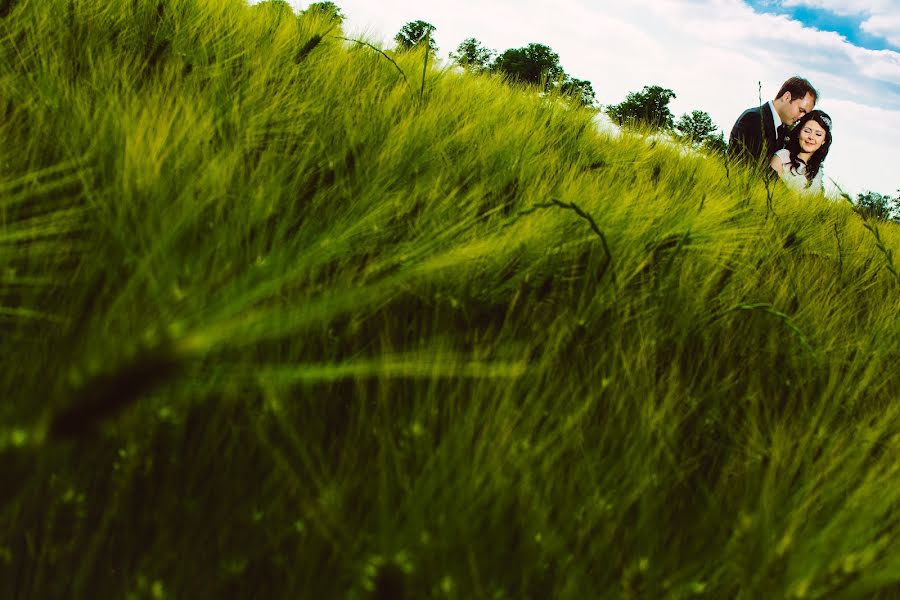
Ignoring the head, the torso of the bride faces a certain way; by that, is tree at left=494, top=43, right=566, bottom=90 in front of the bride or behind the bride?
behind

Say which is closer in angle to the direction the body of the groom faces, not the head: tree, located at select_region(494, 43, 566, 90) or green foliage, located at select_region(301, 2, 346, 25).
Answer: the green foliage

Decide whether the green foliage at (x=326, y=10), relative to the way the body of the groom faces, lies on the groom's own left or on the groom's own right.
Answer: on the groom's own right

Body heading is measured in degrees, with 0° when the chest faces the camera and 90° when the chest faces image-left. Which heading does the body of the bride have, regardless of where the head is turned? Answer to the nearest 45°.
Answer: approximately 0°
